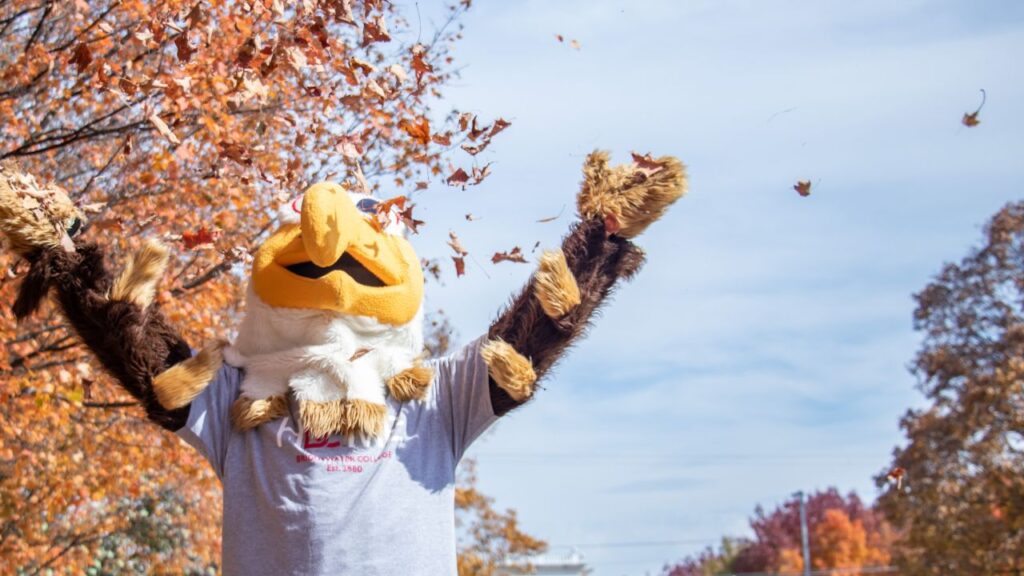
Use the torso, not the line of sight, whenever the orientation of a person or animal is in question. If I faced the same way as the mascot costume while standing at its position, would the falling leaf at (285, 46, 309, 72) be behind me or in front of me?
behind

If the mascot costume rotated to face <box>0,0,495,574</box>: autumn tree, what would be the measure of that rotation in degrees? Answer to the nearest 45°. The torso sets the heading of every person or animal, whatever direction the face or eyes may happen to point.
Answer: approximately 180°

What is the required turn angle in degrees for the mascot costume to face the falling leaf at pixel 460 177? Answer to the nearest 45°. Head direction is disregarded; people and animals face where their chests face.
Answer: approximately 135° to its left

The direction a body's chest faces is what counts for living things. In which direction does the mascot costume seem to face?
toward the camera
